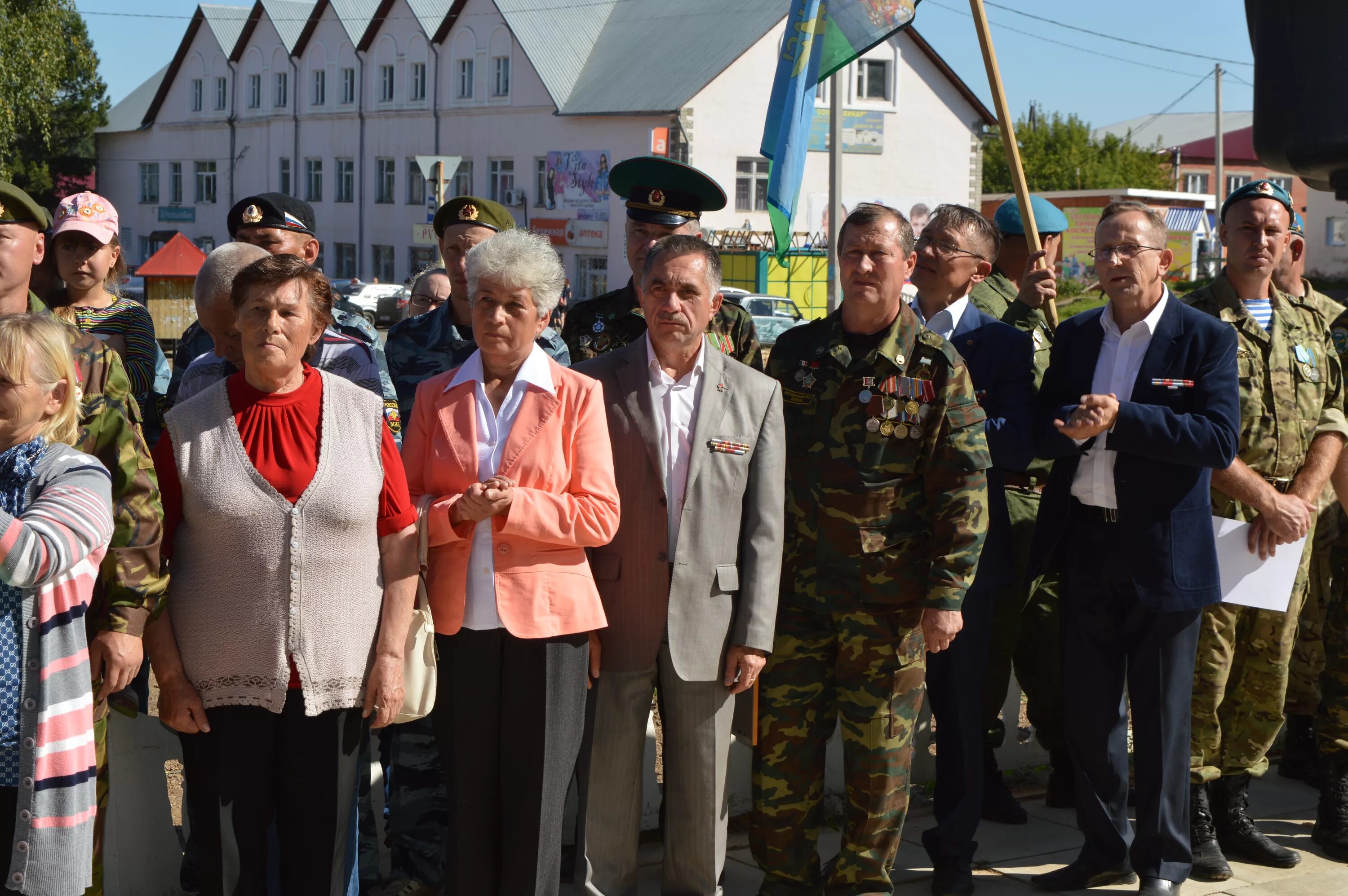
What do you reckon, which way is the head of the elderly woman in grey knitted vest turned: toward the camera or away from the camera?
toward the camera

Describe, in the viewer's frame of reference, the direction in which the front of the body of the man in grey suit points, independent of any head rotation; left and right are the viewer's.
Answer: facing the viewer

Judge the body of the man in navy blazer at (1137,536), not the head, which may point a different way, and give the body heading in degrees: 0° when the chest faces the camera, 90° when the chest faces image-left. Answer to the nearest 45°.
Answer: approximately 45°

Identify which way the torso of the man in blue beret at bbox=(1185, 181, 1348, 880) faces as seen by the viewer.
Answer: toward the camera

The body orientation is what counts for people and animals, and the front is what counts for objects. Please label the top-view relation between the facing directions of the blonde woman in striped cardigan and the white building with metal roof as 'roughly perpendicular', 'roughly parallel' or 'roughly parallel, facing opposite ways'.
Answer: roughly parallel

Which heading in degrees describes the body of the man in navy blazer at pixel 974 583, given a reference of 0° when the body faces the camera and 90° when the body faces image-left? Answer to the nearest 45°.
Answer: approximately 45°

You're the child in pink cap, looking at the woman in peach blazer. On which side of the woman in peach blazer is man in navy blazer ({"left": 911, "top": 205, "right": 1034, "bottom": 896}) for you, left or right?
left

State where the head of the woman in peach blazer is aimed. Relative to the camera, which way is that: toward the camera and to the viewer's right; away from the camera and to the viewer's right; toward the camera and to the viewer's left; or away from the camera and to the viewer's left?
toward the camera and to the viewer's left

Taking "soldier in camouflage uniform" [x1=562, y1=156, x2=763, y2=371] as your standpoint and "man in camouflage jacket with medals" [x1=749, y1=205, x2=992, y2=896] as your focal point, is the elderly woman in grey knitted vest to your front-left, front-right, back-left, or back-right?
front-right
